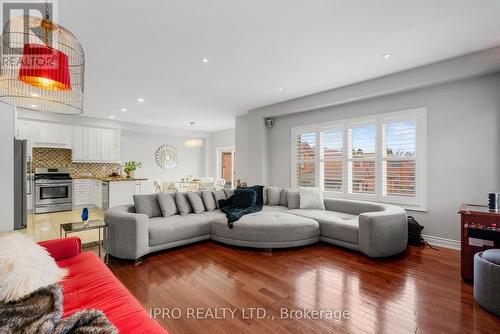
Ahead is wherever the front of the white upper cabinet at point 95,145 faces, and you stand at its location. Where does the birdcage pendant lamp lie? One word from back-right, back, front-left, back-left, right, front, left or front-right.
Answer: front

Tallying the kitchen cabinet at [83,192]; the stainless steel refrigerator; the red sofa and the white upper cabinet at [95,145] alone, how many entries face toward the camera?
2

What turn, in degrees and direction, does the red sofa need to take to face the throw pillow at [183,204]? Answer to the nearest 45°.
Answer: approximately 45° to its left

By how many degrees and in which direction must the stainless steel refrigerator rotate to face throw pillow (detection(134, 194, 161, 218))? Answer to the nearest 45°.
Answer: approximately 45° to its right

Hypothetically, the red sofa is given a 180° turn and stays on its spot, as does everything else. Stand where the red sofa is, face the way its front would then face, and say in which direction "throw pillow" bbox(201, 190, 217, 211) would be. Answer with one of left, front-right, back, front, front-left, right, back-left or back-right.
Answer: back-right

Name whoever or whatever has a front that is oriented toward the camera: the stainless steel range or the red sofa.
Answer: the stainless steel range

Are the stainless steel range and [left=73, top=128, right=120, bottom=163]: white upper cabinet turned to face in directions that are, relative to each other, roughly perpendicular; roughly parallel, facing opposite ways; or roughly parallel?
roughly parallel

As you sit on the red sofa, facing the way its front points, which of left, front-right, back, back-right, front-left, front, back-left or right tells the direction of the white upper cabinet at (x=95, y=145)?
left

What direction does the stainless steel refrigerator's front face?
to the viewer's right

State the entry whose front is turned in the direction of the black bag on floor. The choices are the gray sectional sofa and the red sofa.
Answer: the red sofa

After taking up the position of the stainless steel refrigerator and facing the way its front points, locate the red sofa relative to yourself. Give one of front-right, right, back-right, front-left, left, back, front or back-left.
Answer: right

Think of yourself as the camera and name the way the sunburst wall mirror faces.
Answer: facing the viewer

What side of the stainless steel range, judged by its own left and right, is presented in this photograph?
front

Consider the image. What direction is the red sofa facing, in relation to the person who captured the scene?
facing to the right of the viewer

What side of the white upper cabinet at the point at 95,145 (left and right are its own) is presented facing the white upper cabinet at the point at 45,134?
right

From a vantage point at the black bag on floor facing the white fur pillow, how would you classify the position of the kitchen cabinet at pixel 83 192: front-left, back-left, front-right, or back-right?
front-right

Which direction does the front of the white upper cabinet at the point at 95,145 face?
toward the camera

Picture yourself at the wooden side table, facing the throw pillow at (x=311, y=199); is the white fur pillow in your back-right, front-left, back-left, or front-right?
front-left

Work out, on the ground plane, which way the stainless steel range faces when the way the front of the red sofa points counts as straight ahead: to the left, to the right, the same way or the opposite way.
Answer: to the right

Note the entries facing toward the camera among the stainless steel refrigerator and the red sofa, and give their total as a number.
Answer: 0
